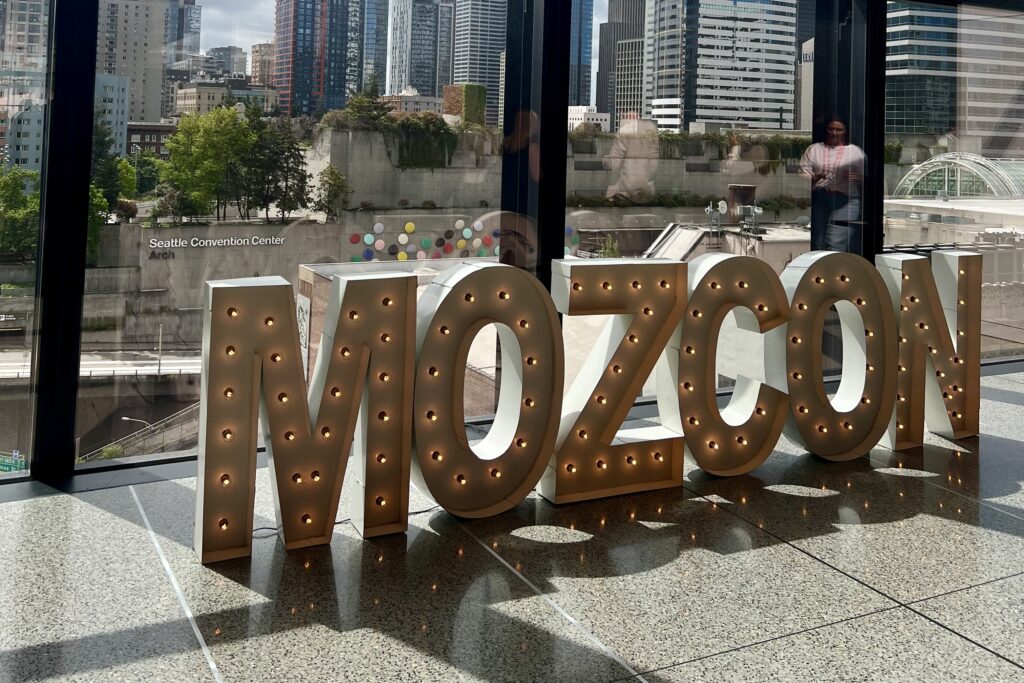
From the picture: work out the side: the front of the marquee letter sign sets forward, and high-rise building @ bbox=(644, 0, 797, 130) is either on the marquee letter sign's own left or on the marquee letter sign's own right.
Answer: on the marquee letter sign's own left

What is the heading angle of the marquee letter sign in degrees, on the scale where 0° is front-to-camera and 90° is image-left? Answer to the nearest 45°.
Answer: approximately 315°
